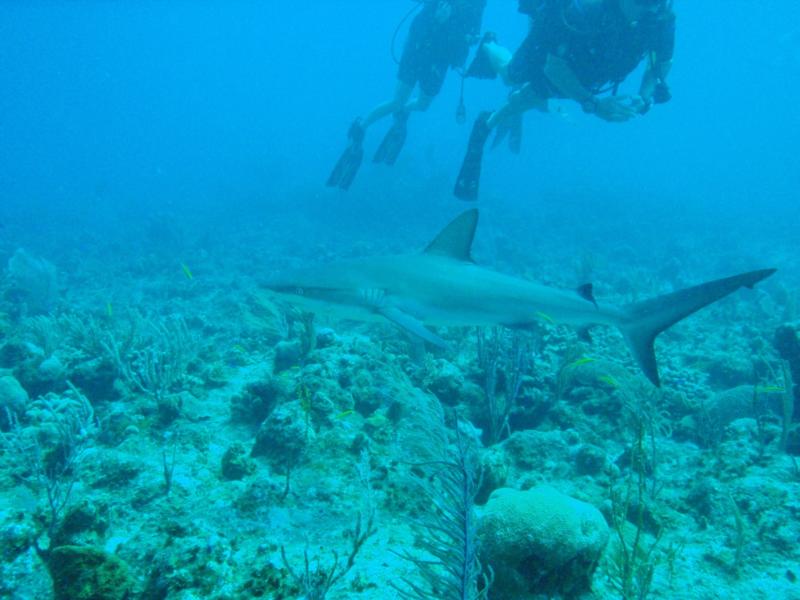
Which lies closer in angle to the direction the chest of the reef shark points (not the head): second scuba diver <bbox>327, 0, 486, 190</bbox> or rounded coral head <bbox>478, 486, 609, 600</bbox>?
the second scuba diver

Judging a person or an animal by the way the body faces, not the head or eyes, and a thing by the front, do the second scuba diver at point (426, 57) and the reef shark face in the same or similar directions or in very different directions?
very different directions

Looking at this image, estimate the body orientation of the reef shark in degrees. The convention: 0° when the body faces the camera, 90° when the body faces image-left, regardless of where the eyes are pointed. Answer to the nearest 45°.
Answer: approximately 90°

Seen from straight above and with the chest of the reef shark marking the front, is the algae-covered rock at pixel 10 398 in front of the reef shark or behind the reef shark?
in front

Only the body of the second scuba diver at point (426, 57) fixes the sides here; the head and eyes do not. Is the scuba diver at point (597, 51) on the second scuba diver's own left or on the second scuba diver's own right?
on the second scuba diver's own right

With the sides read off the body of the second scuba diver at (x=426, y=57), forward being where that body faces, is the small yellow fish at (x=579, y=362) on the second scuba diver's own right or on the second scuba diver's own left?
on the second scuba diver's own right

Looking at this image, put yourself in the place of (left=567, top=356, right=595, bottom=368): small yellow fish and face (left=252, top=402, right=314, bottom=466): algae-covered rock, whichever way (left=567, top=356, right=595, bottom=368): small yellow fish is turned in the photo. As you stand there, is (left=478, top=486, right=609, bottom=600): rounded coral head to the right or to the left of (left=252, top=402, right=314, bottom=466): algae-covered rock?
left

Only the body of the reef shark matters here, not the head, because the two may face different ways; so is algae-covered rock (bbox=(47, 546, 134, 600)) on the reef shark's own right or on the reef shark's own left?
on the reef shark's own left
